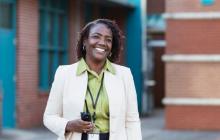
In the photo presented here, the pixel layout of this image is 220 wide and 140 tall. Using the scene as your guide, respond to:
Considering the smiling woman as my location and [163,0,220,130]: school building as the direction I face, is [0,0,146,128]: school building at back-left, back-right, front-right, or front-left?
front-left

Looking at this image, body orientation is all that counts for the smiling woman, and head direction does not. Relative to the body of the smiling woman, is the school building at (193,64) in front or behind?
behind

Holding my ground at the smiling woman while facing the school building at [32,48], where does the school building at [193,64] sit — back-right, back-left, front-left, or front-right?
front-right

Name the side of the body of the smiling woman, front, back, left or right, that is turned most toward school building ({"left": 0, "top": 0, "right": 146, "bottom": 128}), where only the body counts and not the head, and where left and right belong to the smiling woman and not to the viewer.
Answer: back
